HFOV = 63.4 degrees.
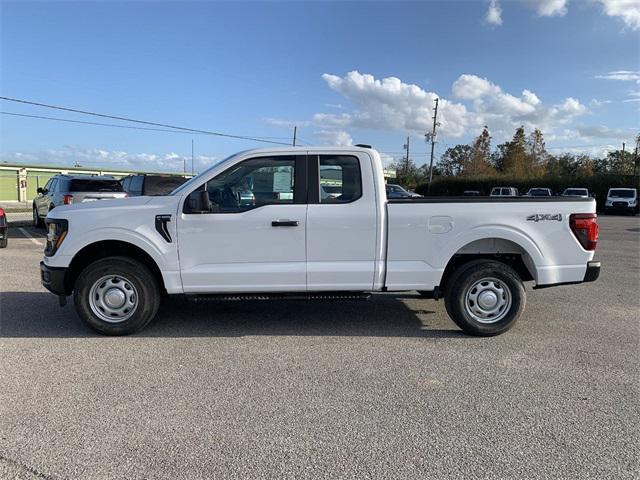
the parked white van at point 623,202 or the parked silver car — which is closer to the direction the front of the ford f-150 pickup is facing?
the parked silver car

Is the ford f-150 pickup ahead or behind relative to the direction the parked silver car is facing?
behind

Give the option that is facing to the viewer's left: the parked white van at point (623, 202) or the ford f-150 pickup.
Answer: the ford f-150 pickup

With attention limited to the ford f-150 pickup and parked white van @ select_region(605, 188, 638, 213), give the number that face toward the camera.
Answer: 1

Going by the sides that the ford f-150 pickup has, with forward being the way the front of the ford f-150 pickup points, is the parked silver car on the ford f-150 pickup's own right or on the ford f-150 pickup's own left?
on the ford f-150 pickup's own right

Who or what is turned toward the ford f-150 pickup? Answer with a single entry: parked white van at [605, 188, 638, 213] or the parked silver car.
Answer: the parked white van

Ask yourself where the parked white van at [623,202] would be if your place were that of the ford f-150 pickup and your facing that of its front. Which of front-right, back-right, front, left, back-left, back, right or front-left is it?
back-right

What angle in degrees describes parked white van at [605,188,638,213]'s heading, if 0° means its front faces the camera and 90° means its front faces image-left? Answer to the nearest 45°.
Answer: approximately 0°

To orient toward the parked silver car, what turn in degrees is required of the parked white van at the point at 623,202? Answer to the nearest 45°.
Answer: approximately 45° to its right

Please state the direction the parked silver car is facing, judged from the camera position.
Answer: facing away from the viewer and to the left of the viewer

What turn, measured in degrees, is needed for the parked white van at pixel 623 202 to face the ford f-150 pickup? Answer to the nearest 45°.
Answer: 0° — it already faces it

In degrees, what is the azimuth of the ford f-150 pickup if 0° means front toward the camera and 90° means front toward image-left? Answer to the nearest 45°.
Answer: approximately 90°
